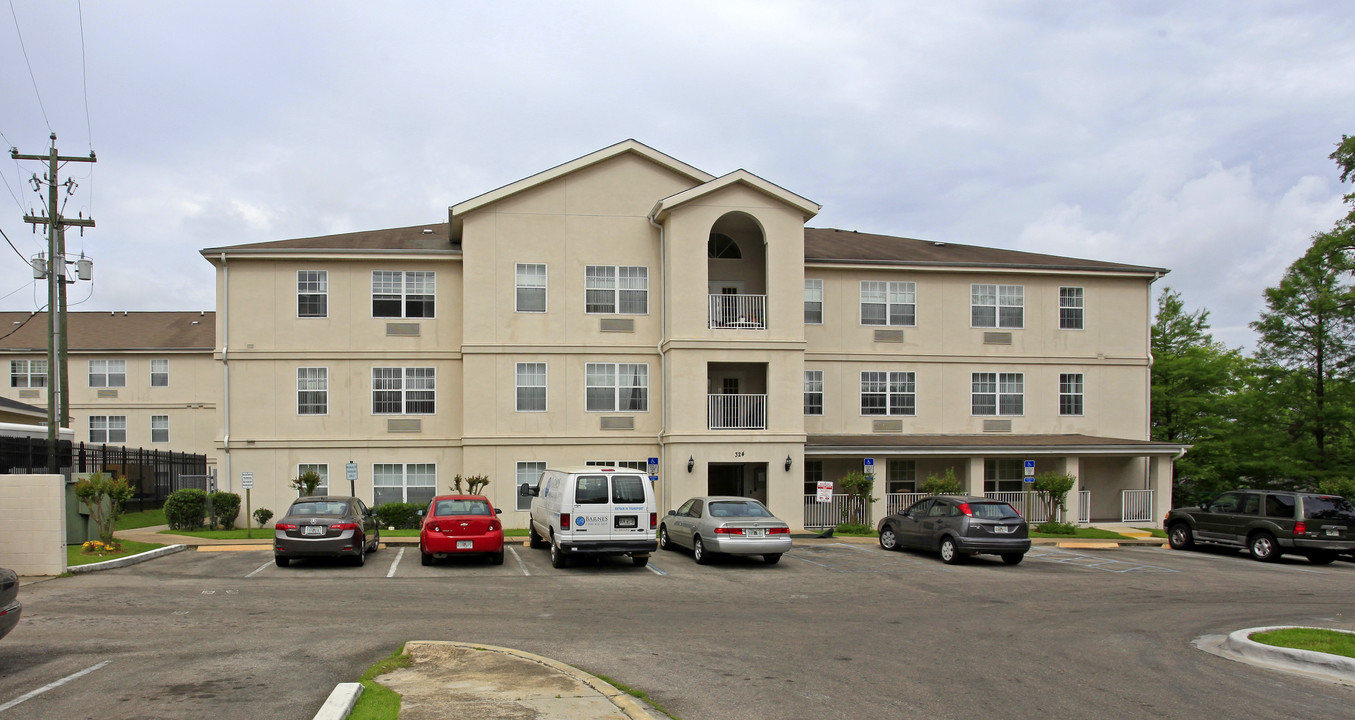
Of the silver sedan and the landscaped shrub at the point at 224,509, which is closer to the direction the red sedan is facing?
the landscaped shrub

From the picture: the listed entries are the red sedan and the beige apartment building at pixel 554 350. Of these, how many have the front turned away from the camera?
1

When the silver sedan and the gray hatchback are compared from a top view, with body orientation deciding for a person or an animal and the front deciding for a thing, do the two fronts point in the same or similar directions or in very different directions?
same or similar directions

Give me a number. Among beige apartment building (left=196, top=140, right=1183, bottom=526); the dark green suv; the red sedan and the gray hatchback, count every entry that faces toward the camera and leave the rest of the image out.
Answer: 1

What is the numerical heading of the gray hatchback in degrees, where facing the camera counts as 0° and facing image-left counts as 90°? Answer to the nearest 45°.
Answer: approximately 135°

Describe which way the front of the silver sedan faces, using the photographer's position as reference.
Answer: facing away from the viewer and to the left of the viewer

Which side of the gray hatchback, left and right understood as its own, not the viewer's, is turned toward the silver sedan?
left

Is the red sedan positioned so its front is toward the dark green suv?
no

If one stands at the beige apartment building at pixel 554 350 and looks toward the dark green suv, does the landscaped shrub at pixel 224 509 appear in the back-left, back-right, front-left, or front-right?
back-right

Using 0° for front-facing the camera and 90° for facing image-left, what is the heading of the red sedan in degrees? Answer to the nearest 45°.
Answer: approximately 180°

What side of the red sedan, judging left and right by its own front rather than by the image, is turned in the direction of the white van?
right
